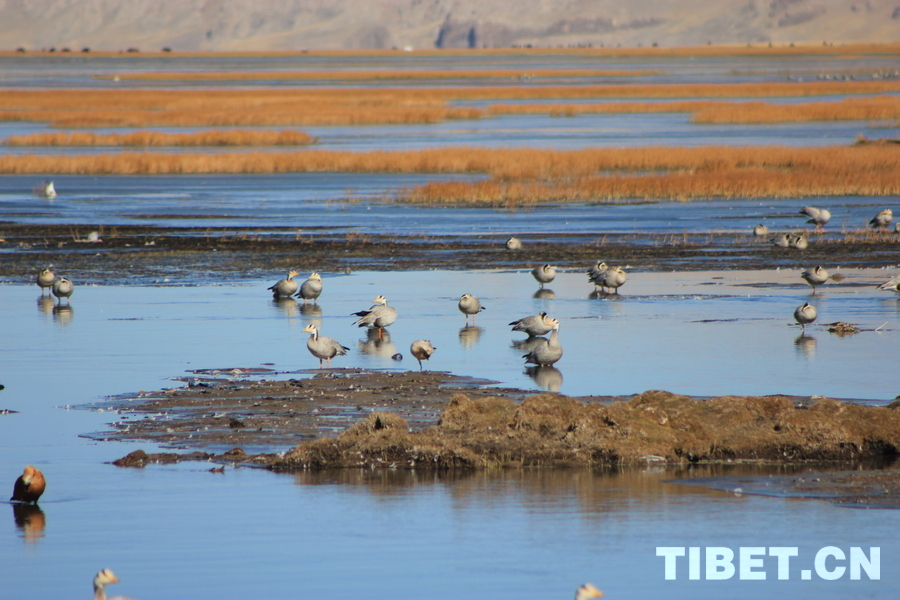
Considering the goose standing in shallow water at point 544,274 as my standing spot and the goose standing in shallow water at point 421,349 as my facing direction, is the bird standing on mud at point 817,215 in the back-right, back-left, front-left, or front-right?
back-left

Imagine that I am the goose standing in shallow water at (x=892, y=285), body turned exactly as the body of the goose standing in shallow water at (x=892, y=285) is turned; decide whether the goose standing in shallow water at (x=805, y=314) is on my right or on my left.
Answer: on my right

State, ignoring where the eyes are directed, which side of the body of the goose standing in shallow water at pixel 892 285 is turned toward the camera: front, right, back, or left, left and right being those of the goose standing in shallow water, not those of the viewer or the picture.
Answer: right
